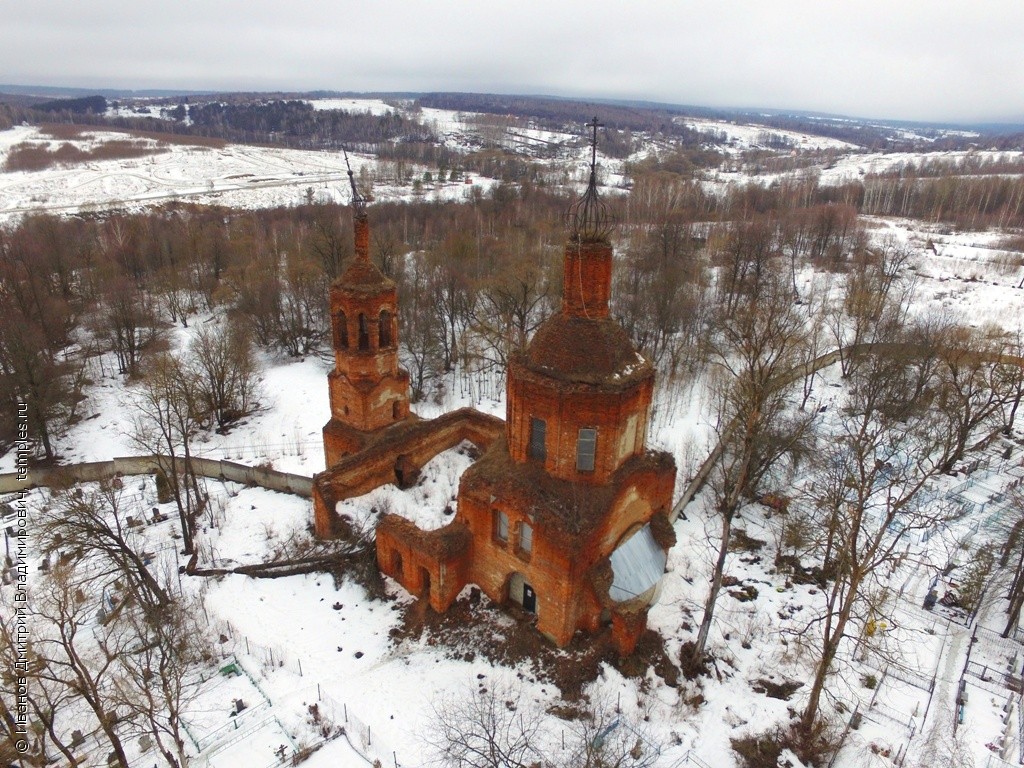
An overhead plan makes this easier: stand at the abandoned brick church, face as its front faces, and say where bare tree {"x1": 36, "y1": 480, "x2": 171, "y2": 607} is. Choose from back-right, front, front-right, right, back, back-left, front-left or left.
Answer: front-left

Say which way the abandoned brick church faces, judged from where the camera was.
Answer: facing away from the viewer and to the left of the viewer

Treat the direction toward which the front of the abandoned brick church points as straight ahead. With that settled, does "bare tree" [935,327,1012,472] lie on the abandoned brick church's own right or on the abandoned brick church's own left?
on the abandoned brick church's own right

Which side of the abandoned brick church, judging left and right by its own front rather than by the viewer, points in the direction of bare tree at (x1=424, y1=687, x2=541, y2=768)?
left

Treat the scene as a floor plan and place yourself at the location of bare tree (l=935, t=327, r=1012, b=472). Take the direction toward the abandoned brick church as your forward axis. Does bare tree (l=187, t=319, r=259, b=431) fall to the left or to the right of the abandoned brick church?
right

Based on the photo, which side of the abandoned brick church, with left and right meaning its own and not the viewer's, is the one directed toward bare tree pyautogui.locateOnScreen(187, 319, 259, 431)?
front

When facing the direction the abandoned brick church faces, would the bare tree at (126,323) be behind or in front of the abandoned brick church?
in front

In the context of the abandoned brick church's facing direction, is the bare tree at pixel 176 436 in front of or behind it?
in front

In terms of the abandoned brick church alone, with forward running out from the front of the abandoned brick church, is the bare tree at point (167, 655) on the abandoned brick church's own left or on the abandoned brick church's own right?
on the abandoned brick church's own left

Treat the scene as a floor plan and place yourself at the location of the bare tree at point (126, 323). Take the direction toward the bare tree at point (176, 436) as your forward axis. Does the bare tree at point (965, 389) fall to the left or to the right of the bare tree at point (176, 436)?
left
